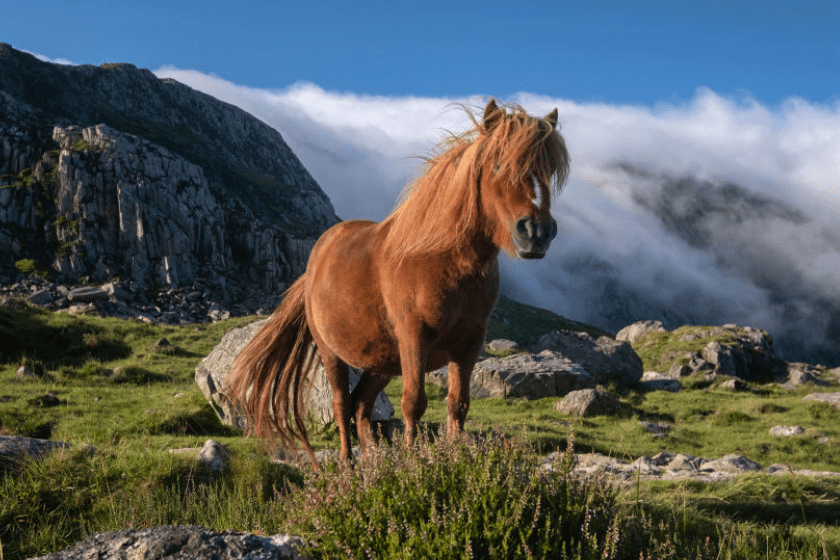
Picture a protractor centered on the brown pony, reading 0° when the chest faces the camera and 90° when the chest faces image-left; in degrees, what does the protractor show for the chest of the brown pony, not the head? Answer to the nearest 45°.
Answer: approximately 315°

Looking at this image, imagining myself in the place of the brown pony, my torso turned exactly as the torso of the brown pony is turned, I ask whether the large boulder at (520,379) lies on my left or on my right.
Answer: on my left

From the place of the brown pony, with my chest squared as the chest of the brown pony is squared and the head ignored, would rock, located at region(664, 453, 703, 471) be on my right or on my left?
on my left

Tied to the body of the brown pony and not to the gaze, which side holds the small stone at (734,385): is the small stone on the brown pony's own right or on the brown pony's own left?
on the brown pony's own left

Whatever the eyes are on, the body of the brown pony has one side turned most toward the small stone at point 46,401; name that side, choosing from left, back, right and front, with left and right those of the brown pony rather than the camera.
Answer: back
